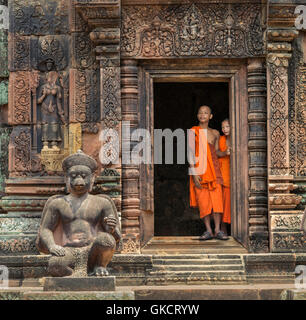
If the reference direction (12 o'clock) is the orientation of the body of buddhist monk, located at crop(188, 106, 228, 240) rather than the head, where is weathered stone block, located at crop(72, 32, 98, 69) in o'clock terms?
The weathered stone block is roughly at 2 o'clock from the buddhist monk.

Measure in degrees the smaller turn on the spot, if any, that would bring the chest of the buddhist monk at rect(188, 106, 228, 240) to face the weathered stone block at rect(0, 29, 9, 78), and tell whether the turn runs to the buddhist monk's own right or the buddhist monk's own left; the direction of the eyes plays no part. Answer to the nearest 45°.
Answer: approximately 90° to the buddhist monk's own right

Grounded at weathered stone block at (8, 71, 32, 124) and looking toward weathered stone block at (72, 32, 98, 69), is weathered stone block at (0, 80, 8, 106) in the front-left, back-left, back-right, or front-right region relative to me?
back-left

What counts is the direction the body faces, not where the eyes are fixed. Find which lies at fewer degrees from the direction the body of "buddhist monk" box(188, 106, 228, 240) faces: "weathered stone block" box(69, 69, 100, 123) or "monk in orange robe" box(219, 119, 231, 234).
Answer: the weathered stone block

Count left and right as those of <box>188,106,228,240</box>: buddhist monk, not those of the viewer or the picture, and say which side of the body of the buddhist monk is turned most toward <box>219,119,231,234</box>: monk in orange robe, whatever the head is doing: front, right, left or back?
left

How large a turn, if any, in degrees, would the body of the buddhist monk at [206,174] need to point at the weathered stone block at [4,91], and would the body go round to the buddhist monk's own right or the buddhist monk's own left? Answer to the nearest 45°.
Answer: approximately 90° to the buddhist monk's own right

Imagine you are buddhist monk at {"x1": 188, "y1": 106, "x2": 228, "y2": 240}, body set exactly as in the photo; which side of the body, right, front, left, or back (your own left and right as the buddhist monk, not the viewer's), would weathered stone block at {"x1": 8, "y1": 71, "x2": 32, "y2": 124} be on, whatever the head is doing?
right

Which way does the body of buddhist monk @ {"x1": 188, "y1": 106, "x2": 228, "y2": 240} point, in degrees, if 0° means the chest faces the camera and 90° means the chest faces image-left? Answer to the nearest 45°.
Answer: approximately 0°

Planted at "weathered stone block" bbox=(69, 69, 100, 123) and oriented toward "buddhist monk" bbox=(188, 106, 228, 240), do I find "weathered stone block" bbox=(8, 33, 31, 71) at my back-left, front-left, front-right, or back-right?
back-left
